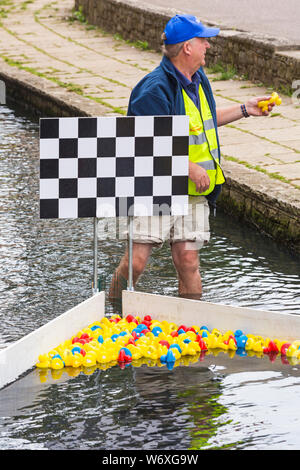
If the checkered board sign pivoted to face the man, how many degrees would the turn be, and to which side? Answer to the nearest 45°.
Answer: approximately 135° to its left

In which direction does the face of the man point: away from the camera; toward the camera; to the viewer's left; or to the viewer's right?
to the viewer's right

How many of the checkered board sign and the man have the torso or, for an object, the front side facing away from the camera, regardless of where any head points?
0

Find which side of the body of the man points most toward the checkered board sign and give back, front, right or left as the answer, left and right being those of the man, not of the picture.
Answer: right

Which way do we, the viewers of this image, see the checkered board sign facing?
facing the viewer
